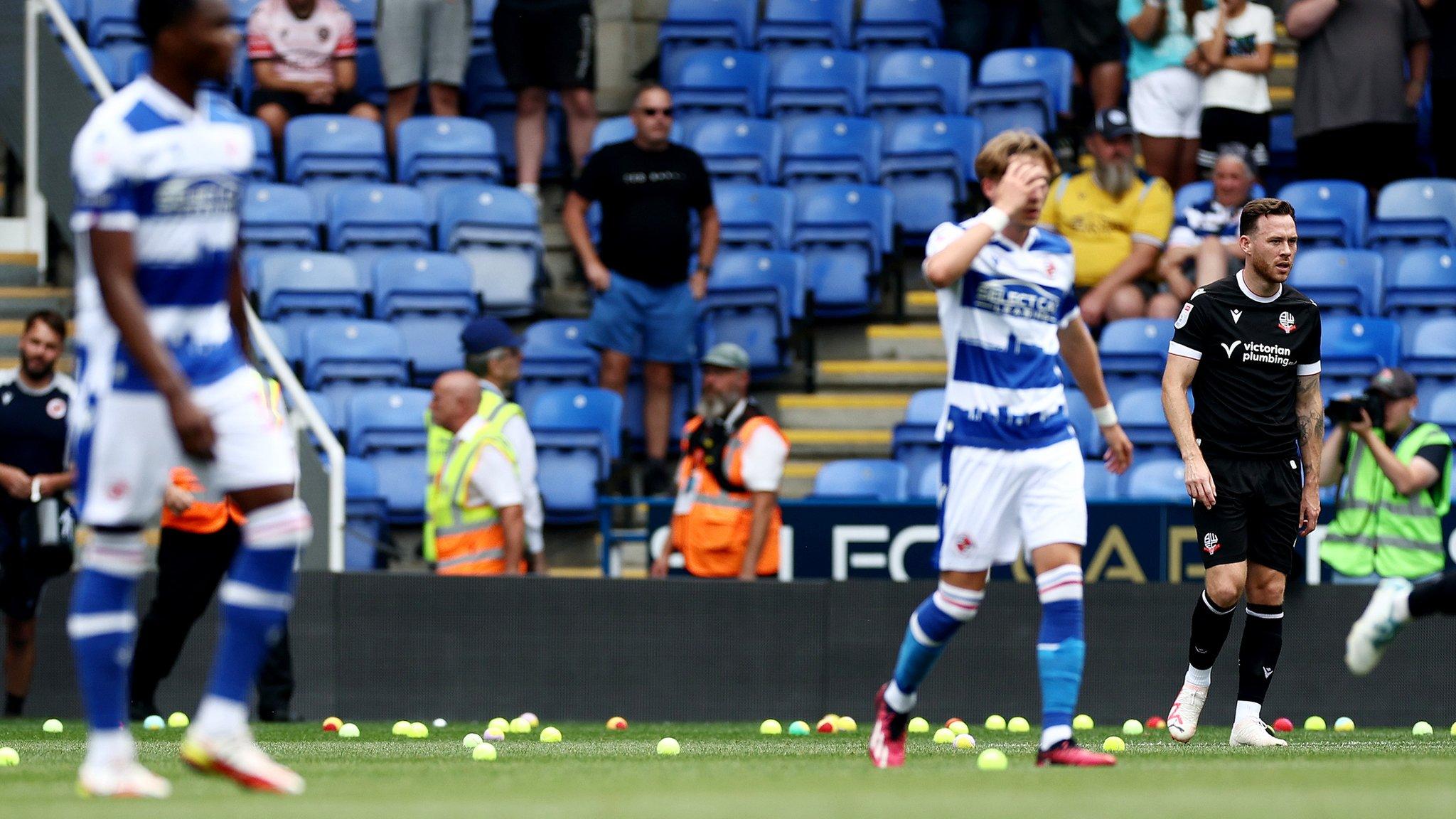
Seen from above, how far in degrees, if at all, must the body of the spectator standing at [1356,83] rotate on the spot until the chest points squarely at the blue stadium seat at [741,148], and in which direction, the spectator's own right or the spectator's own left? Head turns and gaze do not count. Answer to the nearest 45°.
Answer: approximately 90° to the spectator's own right

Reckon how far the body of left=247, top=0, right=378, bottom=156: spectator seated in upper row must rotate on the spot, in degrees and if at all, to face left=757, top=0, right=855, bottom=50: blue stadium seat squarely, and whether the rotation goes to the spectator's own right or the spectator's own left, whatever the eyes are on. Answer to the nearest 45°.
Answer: approximately 90° to the spectator's own left

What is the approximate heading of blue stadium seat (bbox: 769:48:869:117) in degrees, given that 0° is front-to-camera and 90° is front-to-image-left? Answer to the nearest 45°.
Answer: approximately 0°

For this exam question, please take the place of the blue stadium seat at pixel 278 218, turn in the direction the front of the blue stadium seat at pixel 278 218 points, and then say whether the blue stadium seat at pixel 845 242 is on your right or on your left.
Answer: on your left

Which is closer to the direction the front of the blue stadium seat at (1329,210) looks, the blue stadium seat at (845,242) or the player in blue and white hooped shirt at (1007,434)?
the player in blue and white hooped shirt

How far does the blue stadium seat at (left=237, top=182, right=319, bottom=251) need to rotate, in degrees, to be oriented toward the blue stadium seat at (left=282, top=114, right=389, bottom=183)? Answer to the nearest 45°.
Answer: approximately 135° to its left

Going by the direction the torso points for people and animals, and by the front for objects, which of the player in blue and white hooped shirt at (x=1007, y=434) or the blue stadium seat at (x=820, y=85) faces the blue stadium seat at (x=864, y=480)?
the blue stadium seat at (x=820, y=85)

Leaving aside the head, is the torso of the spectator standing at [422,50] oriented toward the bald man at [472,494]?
yes

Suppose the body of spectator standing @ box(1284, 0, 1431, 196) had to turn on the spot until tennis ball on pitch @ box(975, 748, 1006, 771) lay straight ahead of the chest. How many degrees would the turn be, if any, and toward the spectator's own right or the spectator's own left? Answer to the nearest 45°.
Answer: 0° — they already face it
